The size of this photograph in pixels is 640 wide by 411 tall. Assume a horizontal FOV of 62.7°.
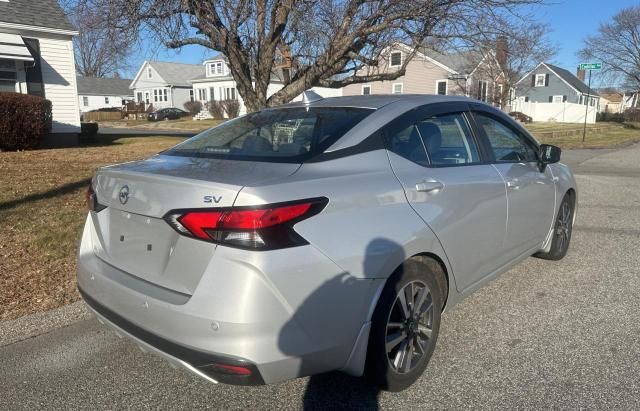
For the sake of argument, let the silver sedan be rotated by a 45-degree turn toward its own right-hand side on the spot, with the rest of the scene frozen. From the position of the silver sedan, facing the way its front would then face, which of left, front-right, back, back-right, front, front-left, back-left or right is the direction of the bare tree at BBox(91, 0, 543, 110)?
left

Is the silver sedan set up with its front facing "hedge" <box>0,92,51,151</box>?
no

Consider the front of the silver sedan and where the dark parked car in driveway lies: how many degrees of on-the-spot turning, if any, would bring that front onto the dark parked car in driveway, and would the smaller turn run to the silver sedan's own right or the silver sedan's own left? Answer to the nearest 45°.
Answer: approximately 45° to the silver sedan's own left

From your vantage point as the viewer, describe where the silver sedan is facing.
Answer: facing away from the viewer and to the right of the viewer

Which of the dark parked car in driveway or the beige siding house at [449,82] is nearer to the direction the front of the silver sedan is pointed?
the beige siding house

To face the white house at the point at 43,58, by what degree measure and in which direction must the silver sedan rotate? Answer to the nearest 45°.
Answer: approximately 90° to its left

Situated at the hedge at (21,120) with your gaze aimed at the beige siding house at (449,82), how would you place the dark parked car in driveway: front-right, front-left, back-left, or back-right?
front-left

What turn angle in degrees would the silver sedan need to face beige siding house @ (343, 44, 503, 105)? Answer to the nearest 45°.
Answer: approximately 45° to its left
